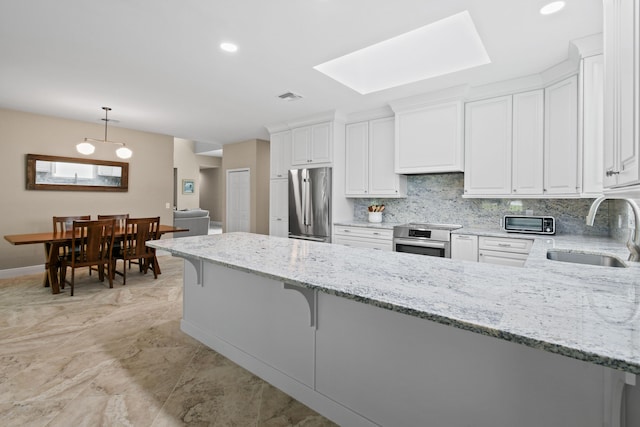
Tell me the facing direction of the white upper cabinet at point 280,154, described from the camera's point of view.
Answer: facing the viewer and to the left of the viewer

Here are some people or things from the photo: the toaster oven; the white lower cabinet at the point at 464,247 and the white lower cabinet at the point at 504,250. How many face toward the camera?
3

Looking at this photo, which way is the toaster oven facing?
toward the camera

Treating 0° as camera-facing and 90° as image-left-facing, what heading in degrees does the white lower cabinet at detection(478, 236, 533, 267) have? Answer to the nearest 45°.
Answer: approximately 0°

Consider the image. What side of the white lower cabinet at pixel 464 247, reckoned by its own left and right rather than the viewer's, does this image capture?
front

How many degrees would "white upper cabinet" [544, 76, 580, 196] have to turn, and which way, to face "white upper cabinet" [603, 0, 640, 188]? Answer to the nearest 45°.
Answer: approximately 45° to its left

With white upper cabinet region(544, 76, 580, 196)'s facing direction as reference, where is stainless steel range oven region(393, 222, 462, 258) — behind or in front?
in front

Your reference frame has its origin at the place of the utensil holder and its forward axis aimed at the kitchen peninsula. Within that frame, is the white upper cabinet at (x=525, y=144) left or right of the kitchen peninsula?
left

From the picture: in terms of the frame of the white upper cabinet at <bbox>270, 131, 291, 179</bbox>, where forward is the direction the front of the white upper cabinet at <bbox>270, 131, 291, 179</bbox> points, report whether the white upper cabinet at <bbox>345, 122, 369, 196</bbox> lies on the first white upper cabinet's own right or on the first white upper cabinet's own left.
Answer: on the first white upper cabinet's own left

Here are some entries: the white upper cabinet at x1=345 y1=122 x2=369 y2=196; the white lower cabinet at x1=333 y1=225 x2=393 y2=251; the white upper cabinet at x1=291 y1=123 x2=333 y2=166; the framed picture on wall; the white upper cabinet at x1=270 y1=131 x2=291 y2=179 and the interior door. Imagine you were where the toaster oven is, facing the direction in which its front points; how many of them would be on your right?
6

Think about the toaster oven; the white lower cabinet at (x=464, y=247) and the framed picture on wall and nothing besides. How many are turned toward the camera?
3

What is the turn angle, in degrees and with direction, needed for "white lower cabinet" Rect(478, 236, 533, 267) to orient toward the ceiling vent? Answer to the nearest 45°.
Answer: approximately 90° to its right
